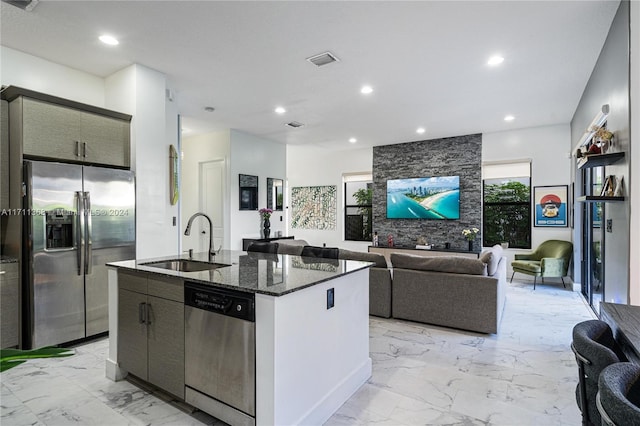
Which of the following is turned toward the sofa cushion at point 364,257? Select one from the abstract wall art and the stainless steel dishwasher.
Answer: the abstract wall art

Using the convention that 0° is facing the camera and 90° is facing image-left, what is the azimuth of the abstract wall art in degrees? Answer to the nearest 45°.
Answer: approximately 0°

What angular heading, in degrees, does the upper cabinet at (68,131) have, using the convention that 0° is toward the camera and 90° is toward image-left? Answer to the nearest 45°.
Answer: approximately 315°

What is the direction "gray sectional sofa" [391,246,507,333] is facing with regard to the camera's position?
facing away from the viewer

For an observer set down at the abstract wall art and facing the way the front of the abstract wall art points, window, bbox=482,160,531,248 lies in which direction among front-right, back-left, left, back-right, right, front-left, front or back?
front-left

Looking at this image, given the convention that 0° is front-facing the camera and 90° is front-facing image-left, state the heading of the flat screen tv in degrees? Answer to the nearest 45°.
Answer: approximately 0°
